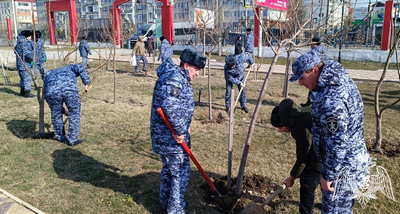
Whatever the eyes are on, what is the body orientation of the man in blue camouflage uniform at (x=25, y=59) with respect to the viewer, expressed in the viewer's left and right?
facing to the right of the viewer

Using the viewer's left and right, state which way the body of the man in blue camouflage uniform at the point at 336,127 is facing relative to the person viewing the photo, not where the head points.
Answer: facing to the left of the viewer

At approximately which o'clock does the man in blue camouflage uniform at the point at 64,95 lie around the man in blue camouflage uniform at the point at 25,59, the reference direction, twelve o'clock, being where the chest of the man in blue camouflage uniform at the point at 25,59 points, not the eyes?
the man in blue camouflage uniform at the point at 64,95 is roughly at 3 o'clock from the man in blue camouflage uniform at the point at 25,59.

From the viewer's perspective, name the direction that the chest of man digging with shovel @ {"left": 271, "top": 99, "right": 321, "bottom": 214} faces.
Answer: to the viewer's left

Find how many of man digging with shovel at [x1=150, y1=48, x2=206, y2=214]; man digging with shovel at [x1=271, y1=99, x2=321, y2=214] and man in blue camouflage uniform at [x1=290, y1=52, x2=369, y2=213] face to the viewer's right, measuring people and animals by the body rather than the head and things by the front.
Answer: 1

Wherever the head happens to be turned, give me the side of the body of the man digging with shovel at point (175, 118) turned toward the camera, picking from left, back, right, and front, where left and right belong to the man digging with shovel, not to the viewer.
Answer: right

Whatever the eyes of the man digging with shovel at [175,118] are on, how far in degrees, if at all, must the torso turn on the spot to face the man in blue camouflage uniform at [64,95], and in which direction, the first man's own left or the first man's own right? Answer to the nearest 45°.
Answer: approximately 135° to the first man's own left

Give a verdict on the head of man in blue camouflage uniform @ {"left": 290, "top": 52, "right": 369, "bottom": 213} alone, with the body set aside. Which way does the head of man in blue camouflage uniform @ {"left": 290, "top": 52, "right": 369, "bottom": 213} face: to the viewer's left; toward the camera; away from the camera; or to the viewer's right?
to the viewer's left

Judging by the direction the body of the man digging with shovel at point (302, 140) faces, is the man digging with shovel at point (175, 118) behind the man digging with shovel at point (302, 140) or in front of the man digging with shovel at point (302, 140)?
in front
